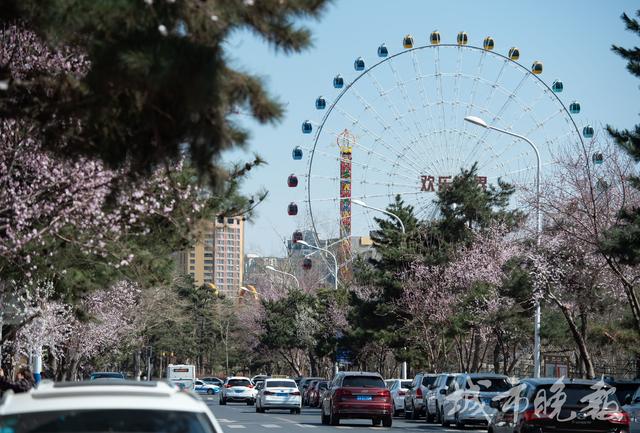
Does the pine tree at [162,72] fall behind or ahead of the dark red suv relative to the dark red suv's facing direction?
behind

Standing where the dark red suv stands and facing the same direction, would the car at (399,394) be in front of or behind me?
in front

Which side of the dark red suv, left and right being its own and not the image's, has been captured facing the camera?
back

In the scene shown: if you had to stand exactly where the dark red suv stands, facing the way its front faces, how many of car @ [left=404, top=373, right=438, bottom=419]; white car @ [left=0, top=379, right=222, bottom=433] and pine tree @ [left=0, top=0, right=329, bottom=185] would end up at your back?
2

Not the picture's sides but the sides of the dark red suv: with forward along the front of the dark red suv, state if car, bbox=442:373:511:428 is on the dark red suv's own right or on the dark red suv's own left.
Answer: on the dark red suv's own right
